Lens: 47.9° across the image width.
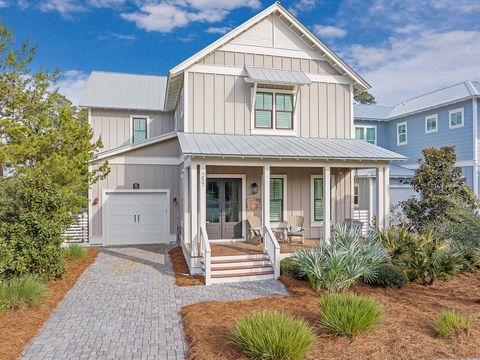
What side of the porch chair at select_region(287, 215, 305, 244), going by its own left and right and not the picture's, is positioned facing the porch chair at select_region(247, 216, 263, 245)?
right

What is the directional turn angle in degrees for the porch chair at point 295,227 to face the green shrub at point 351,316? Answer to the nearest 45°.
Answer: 0° — it already faces it

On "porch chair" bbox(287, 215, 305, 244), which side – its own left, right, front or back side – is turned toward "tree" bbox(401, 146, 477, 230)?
left

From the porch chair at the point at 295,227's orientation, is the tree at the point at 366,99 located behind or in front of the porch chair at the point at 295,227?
behind

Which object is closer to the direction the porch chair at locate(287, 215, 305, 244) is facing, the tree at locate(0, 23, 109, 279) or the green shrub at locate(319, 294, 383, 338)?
the green shrub

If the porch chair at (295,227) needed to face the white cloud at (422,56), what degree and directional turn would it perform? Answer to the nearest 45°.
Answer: approximately 135° to its left

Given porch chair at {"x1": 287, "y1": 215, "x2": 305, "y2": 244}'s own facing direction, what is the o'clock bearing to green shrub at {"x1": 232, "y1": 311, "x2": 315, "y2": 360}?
The green shrub is roughly at 12 o'clock from the porch chair.

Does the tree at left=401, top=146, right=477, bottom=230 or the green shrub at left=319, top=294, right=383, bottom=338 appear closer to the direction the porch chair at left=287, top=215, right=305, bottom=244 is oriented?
the green shrub

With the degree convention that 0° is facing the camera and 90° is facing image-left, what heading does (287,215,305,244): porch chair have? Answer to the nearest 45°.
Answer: approximately 0°

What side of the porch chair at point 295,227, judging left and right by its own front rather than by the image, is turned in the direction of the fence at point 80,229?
right
